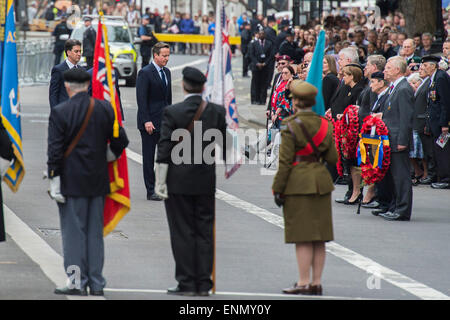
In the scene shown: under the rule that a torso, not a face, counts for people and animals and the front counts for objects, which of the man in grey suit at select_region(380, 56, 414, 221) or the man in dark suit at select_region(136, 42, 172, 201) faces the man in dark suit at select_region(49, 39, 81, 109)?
the man in grey suit at select_region(380, 56, 414, 221)

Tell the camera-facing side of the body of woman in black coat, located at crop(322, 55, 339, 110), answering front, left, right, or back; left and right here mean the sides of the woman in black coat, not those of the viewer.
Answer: left

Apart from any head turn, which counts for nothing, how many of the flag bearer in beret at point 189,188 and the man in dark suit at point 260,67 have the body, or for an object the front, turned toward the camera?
1

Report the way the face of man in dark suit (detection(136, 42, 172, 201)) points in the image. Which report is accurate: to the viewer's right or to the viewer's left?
to the viewer's right

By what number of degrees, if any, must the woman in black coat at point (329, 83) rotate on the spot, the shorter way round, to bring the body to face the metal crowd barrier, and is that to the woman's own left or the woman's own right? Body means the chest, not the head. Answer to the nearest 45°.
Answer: approximately 45° to the woman's own right

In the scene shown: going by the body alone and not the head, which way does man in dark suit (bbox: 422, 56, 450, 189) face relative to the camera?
to the viewer's left

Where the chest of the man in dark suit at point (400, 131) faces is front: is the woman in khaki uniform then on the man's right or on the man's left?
on the man's left

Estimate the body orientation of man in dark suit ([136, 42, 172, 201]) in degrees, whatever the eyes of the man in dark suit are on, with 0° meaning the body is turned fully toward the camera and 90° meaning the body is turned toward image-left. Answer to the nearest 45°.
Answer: approximately 315°

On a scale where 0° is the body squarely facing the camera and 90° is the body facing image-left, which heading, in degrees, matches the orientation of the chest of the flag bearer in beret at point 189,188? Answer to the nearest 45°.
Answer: approximately 180°
